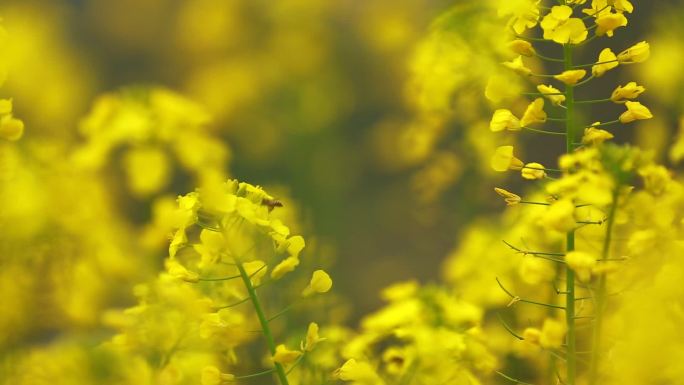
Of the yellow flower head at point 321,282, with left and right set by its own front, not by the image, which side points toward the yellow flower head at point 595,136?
front

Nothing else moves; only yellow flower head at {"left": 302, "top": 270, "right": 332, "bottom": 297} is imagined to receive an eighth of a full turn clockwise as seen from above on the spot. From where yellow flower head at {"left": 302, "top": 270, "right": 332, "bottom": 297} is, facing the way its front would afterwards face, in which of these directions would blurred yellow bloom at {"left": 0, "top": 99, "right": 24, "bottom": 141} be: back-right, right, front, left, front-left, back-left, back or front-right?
right

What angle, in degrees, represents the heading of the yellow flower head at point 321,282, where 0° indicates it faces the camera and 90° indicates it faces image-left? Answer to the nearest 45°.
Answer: approximately 270°

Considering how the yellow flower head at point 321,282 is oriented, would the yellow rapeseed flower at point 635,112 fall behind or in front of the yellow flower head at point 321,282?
in front

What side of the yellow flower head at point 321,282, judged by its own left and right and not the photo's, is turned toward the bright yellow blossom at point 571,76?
front

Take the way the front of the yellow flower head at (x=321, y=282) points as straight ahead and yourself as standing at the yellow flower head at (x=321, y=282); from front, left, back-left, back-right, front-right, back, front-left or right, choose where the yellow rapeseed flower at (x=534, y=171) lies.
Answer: front

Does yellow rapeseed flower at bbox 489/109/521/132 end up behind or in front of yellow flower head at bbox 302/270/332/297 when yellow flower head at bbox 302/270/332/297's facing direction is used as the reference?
in front
